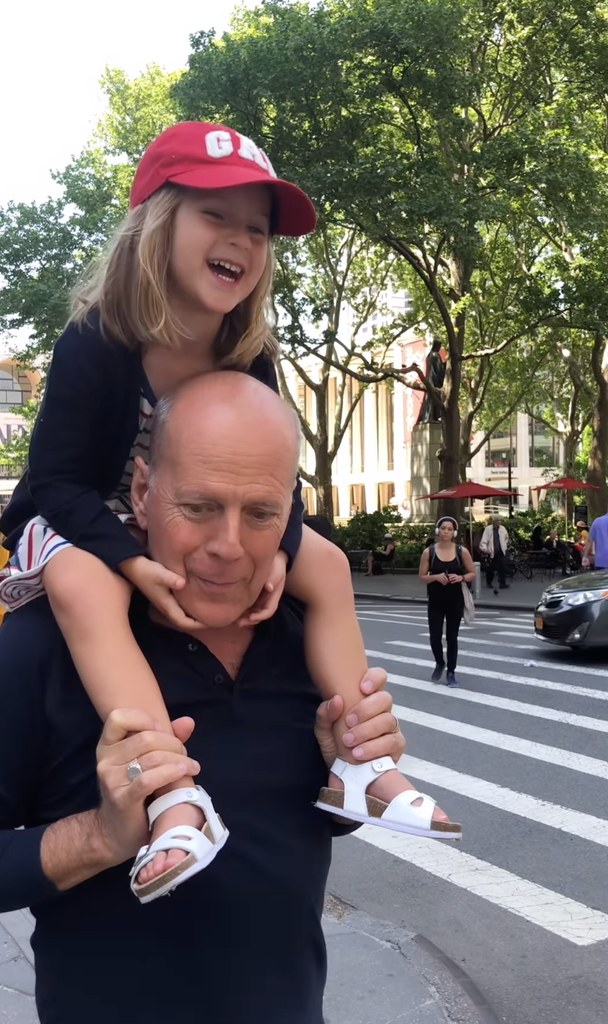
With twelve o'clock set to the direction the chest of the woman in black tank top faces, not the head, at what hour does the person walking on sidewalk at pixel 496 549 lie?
The person walking on sidewalk is roughly at 6 o'clock from the woman in black tank top.

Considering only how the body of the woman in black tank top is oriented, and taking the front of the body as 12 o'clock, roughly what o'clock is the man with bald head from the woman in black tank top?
The man with bald head is roughly at 12 o'clock from the woman in black tank top.

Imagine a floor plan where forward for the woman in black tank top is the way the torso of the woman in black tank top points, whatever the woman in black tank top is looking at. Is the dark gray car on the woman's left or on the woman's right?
on the woman's left

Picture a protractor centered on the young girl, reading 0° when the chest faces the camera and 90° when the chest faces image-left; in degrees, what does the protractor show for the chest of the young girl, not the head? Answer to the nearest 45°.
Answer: approximately 315°

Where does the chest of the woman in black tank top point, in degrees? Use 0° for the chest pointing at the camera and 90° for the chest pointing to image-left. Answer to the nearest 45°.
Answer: approximately 0°

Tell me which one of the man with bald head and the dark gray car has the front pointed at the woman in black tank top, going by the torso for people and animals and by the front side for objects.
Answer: the dark gray car

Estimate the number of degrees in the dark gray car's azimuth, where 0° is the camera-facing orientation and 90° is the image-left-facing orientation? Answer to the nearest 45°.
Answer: approximately 45°

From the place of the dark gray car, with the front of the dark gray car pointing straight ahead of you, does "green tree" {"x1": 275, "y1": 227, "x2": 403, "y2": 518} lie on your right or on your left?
on your right

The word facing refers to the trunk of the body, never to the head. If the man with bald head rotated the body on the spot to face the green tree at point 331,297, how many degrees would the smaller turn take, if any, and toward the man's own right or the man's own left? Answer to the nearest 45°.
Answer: approximately 135° to the man's own left

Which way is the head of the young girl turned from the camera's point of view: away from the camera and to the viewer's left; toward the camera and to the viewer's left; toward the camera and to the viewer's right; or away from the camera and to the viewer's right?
toward the camera and to the viewer's right
